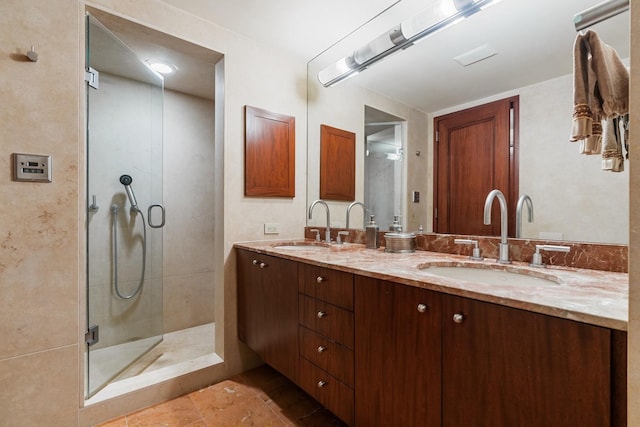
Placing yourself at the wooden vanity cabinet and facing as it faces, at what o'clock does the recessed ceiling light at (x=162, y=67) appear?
The recessed ceiling light is roughly at 2 o'clock from the wooden vanity cabinet.

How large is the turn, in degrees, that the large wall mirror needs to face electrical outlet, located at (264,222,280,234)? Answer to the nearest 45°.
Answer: approximately 45° to its right

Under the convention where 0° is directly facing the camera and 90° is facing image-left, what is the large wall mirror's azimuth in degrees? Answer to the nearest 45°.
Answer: approximately 45°

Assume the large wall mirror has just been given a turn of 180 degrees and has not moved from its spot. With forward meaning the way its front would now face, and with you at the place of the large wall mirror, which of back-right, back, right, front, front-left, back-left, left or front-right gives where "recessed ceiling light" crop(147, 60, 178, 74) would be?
back-left
